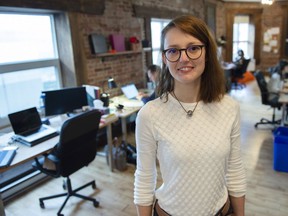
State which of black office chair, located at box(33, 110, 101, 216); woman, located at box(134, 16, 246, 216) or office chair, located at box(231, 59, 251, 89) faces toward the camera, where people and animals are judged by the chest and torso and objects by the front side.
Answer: the woman

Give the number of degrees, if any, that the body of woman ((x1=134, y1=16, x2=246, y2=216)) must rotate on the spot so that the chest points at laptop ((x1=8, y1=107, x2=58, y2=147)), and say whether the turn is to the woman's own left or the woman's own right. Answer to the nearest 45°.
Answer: approximately 135° to the woman's own right

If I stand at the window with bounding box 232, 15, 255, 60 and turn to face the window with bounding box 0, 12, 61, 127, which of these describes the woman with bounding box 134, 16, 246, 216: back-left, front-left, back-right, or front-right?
front-left

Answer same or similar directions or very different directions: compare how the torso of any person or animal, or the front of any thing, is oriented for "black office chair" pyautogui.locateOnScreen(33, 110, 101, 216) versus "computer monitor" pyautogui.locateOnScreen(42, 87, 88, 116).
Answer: very different directions

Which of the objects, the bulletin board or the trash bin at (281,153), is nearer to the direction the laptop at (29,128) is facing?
the trash bin

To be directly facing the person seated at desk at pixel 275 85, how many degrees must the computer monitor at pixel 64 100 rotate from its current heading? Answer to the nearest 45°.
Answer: approximately 45° to its left

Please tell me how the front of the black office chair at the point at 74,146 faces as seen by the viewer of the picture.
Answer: facing away from the viewer and to the left of the viewer

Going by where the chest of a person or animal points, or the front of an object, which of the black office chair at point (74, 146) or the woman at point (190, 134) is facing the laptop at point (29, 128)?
the black office chair

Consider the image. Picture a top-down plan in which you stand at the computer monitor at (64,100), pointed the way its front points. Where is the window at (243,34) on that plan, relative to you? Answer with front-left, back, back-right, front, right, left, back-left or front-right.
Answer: left

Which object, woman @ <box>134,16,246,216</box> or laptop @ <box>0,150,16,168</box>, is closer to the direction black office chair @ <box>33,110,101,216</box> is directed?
the laptop

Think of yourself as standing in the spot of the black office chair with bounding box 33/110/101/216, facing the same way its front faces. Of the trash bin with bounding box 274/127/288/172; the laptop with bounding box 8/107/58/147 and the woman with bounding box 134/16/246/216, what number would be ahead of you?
1

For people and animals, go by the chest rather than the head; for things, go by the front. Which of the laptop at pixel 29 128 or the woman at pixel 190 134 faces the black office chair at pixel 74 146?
the laptop

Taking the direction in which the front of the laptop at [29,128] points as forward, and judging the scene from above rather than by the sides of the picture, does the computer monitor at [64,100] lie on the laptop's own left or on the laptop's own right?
on the laptop's own left

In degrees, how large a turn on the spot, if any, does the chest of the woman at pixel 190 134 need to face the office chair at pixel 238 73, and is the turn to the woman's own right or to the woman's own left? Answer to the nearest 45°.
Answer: approximately 180°

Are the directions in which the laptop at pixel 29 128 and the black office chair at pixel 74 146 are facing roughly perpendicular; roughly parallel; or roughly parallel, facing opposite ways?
roughly parallel, facing opposite ways

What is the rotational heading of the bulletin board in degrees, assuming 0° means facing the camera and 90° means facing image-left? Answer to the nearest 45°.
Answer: approximately 45°

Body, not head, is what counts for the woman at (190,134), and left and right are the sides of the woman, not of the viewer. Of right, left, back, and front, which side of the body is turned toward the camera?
front

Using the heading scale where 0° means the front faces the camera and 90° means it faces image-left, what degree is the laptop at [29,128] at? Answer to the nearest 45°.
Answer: approximately 315°

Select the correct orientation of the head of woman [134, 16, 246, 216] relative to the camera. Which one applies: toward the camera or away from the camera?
toward the camera
